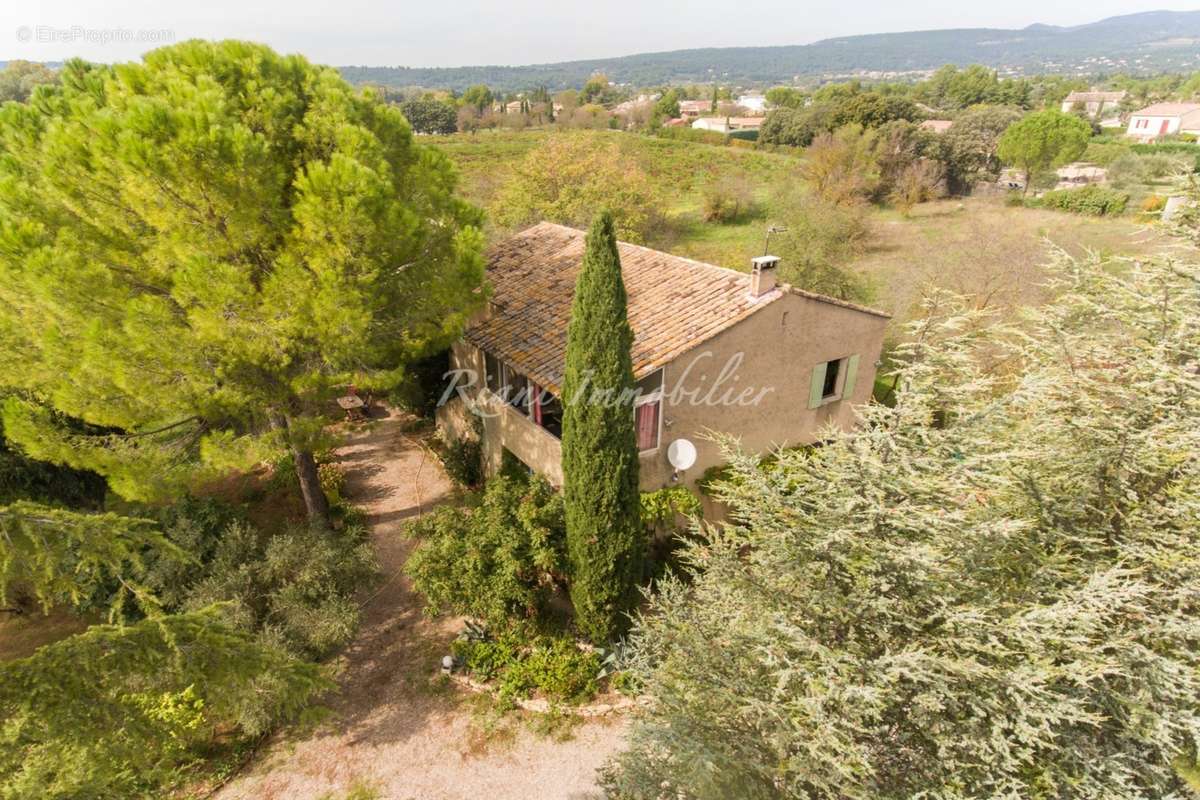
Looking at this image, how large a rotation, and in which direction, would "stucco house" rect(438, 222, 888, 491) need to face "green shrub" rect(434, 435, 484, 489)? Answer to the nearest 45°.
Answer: approximately 45° to its right

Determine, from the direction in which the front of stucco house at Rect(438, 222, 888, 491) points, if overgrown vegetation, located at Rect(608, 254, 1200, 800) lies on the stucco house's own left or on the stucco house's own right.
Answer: on the stucco house's own left

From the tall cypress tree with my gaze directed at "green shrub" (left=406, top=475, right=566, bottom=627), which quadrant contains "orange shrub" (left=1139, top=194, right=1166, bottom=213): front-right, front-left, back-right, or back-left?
back-right

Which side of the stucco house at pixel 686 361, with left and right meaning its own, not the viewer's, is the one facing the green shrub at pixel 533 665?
front

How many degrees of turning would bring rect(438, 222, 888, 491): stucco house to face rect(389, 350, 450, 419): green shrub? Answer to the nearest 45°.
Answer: approximately 90° to its right

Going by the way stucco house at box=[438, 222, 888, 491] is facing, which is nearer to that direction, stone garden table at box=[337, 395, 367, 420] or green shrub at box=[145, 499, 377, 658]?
the green shrub

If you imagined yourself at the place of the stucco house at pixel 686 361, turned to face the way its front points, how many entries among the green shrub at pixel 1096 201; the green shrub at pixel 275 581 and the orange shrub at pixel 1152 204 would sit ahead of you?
1

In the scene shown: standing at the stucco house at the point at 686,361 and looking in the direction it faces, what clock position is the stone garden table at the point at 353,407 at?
The stone garden table is roughly at 2 o'clock from the stucco house.

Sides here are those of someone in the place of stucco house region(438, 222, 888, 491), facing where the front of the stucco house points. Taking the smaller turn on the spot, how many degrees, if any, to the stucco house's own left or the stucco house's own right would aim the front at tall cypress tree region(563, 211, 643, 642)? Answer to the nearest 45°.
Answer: approximately 45° to the stucco house's own left

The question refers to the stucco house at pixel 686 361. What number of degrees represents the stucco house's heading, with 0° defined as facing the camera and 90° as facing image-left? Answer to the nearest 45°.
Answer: approximately 45°
